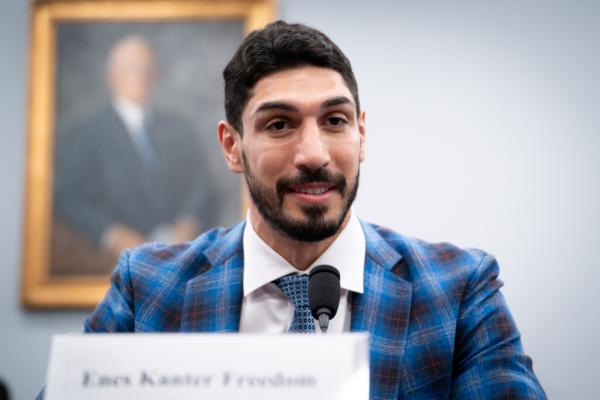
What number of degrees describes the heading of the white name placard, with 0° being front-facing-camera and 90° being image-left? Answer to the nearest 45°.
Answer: approximately 0°

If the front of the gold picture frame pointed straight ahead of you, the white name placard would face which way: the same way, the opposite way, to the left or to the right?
the same way

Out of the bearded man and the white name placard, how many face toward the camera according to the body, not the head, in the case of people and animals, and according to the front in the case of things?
2

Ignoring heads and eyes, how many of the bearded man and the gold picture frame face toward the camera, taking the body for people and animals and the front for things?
2

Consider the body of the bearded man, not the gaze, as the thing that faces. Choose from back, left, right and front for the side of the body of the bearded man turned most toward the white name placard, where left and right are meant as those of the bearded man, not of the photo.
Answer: front

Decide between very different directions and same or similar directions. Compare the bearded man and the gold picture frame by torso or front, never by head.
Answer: same or similar directions

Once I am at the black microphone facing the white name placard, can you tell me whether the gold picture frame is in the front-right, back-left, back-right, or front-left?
back-right

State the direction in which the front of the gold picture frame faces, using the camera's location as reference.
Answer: facing the viewer

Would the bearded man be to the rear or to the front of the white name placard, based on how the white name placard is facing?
to the rear

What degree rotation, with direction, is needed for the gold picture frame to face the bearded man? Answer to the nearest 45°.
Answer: approximately 45° to its left

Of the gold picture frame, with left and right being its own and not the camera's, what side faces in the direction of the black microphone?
front

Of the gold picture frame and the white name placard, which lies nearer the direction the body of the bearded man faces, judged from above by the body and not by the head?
the white name placard
